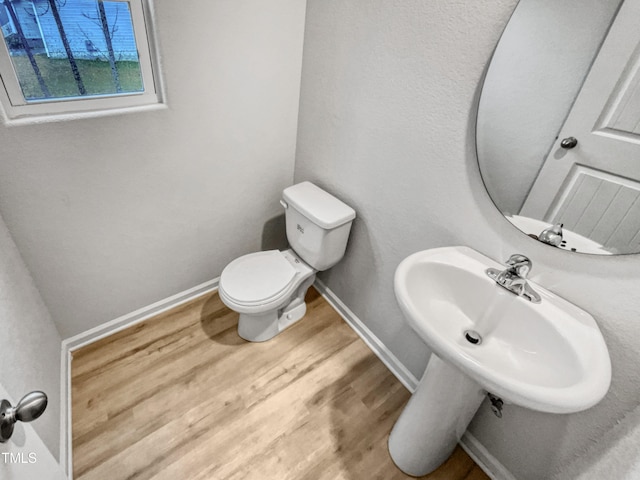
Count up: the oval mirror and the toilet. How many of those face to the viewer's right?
0

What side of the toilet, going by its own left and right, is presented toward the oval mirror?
left

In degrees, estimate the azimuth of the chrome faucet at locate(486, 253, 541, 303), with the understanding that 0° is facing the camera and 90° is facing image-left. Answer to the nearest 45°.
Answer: approximately 45°

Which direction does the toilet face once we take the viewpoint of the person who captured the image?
facing the viewer and to the left of the viewer

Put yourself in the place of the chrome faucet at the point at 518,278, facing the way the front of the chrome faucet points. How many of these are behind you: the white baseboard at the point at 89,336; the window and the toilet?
0

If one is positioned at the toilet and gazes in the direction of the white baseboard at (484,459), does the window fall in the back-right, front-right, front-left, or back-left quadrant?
back-right

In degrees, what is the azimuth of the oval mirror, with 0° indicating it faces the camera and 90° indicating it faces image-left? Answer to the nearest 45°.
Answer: approximately 45°

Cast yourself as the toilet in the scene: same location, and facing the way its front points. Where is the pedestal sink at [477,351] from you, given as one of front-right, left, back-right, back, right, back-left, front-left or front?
left

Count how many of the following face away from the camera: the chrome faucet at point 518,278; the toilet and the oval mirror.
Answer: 0

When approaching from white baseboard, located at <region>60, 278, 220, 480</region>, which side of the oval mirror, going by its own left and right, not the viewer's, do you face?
front

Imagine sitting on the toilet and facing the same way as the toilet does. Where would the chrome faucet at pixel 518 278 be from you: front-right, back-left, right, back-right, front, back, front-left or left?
left

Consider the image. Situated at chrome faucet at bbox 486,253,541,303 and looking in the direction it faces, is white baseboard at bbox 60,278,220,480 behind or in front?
in front

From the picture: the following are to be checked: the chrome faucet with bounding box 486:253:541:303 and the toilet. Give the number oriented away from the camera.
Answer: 0
